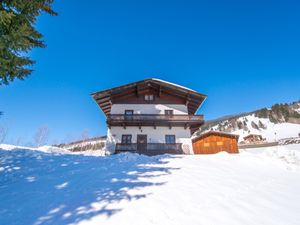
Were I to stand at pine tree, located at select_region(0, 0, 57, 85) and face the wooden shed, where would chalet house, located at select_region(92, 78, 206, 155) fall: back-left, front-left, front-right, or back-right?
front-left

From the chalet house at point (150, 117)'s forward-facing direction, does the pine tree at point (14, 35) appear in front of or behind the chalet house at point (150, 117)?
in front

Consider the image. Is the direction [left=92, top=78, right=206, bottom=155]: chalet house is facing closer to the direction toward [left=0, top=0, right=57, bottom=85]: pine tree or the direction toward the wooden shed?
the pine tree

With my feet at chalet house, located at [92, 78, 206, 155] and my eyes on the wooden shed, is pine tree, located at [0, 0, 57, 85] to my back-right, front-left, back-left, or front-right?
back-right

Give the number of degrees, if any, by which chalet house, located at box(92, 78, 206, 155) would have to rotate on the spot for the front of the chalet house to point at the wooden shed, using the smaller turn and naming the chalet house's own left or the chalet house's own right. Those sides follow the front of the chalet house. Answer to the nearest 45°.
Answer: approximately 135° to the chalet house's own left

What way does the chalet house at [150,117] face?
toward the camera
